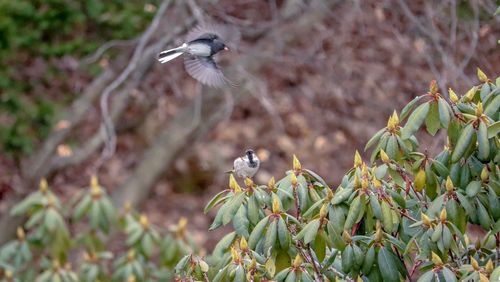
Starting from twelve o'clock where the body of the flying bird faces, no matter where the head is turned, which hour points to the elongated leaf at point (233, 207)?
The elongated leaf is roughly at 3 o'clock from the flying bird.

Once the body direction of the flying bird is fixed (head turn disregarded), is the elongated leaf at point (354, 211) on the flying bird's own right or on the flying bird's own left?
on the flying bird's own right

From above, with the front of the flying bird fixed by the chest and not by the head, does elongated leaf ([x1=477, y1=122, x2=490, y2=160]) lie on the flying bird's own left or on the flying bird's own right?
on the flying bird's own right

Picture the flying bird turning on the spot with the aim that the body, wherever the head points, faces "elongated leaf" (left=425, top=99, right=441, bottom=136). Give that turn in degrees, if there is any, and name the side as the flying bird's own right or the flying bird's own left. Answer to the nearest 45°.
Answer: approximately 45° to the flying bird's own right

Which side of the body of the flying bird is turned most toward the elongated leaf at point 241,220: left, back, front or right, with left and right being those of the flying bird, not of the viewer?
right

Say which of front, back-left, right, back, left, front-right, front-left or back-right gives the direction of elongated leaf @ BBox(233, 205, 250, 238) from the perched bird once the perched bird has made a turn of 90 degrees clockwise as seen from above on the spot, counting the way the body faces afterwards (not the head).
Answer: front-left

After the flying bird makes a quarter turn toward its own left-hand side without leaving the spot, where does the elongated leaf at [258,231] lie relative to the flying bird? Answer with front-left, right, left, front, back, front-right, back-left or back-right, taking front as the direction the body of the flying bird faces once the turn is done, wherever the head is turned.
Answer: back

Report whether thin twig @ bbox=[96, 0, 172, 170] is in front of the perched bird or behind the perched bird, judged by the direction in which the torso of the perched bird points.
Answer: behind

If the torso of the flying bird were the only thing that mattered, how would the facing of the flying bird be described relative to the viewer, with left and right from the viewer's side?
facing to the right of the viewer

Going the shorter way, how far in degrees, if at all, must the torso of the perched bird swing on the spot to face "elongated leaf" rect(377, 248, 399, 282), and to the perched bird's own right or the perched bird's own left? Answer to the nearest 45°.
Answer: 0° — it already faces it

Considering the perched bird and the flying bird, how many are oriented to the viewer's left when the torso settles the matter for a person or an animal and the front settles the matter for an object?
0

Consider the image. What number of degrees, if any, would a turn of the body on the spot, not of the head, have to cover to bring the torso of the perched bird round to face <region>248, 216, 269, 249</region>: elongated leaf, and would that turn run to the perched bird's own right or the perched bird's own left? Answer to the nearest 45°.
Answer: approximately 45° to the perched bird's own right
